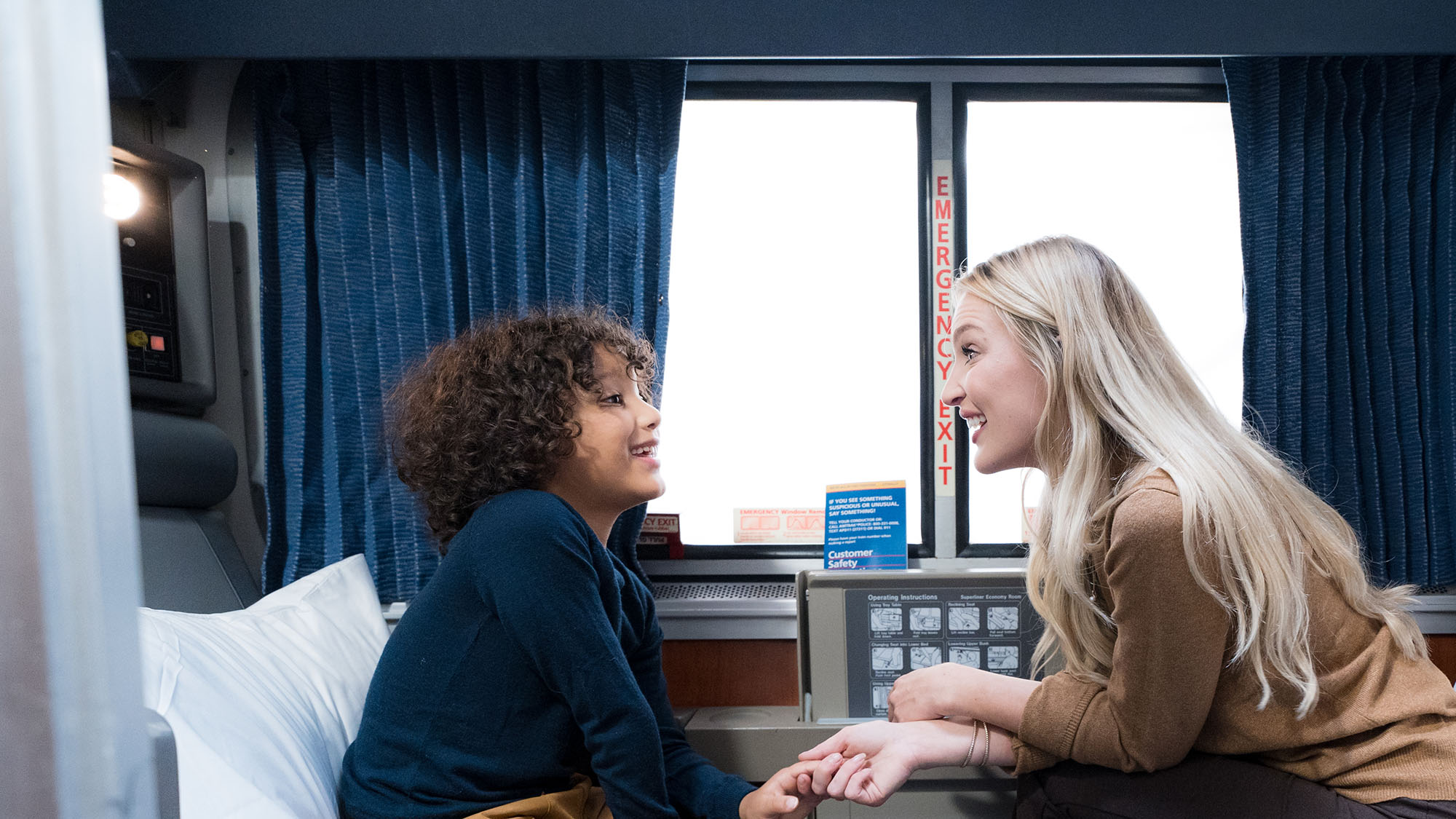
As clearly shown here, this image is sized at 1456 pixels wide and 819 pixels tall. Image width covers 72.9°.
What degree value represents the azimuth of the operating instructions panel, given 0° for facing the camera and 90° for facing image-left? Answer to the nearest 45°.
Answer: approximately 0°

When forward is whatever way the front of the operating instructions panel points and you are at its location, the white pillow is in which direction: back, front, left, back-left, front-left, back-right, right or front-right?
front-right

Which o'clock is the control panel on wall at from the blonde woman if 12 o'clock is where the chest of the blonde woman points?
The control panel on wall is roughly at 12 o'clock from the blonde woman.

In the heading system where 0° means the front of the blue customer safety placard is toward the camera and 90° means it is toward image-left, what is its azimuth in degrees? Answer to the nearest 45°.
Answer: approximately 0°

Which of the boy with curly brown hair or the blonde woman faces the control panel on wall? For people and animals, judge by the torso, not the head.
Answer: the blonde woman

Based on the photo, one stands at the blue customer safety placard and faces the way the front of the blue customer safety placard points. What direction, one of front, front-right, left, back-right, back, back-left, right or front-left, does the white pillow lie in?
front-right

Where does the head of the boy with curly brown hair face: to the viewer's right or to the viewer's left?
to the viewer's right

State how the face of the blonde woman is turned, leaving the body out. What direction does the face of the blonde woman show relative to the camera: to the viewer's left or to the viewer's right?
to the viewer's left

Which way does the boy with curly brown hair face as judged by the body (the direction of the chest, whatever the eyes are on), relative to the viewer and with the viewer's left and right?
facing to the right of the viewer

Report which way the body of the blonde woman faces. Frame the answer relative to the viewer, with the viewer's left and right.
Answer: facing to the left of the viewer

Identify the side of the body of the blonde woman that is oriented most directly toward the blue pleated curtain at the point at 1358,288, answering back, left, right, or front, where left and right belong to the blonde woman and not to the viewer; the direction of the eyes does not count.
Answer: right
